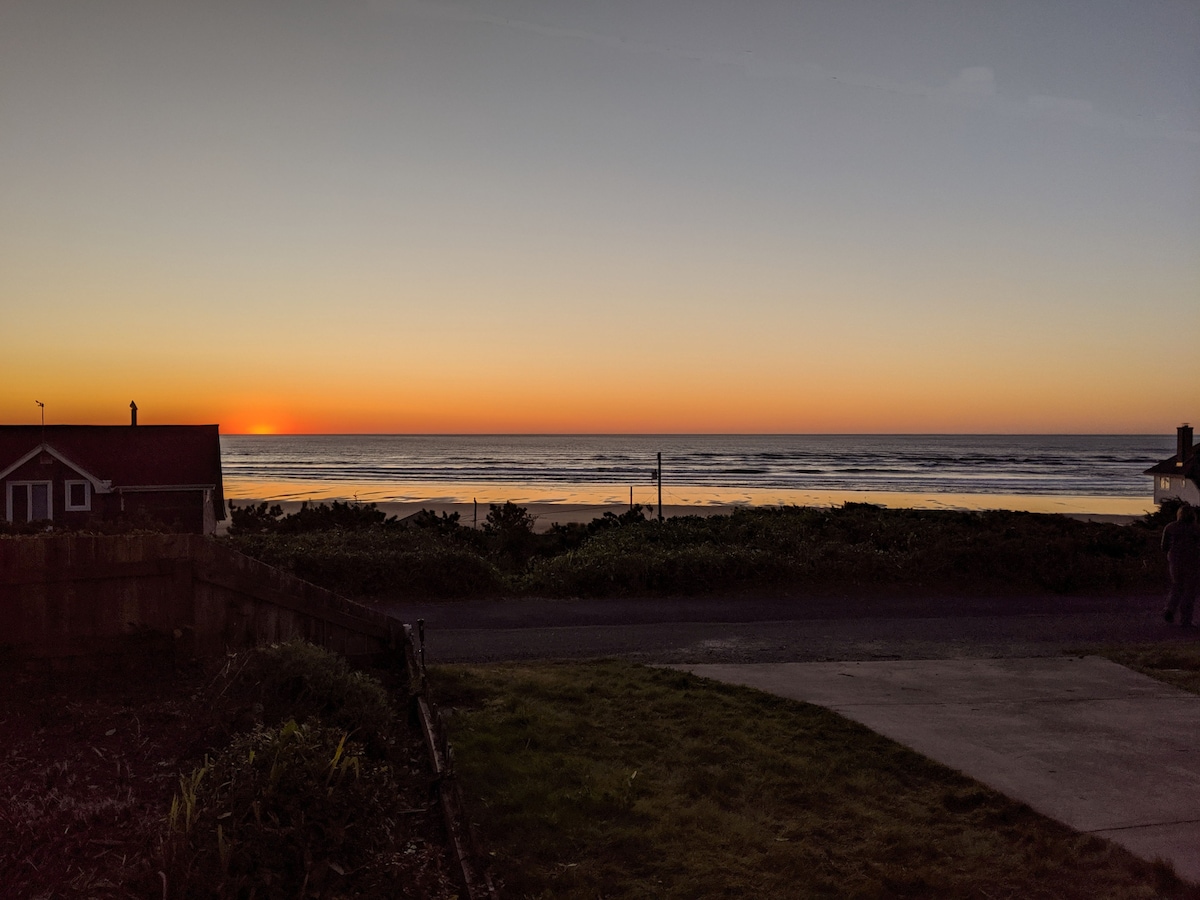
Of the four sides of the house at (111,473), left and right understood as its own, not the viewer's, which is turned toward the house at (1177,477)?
left

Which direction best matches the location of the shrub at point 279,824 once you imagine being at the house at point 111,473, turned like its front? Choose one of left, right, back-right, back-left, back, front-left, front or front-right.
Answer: front

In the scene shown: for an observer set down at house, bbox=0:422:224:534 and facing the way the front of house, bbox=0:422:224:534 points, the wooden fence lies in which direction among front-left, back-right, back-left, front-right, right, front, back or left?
front

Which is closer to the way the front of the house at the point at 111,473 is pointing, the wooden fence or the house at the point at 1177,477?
the wooden fence

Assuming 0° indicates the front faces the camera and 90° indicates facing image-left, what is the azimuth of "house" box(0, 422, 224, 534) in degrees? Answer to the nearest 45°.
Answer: approximately 0°

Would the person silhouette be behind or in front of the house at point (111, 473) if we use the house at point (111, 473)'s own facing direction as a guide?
in front
